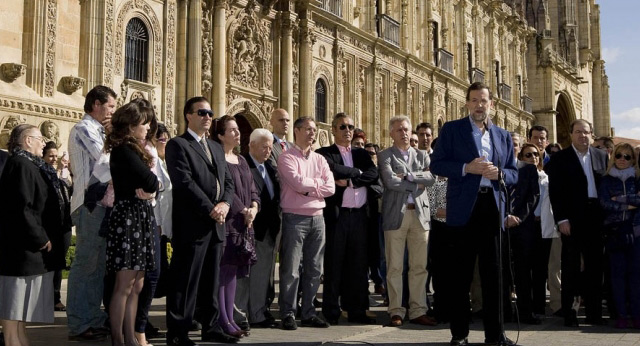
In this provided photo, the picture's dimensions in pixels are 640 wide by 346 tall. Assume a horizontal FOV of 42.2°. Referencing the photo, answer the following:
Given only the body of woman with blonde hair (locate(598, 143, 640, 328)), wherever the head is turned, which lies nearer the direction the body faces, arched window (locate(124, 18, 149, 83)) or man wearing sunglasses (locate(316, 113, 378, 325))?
the man wearing sunglasses

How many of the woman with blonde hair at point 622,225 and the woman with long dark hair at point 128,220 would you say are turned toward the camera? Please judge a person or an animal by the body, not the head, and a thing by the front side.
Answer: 1

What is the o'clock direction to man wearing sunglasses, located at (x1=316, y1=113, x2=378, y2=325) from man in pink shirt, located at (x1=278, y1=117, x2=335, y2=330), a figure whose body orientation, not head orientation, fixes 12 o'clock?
The man wearing sunglasses is roughly at 9 o'clock from the man in pink shirt.

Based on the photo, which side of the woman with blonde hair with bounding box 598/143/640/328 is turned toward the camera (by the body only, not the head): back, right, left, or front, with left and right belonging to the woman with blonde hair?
front

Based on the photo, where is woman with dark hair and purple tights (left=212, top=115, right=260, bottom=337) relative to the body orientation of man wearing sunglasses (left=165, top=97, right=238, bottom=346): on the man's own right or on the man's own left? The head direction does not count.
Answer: on the man's own left

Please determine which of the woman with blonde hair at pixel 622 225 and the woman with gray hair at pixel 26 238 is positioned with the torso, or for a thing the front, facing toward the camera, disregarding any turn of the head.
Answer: the woman with blonde hair at pixel 622 225

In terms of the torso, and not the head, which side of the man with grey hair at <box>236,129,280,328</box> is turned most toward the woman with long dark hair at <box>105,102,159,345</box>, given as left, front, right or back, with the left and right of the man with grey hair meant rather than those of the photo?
right

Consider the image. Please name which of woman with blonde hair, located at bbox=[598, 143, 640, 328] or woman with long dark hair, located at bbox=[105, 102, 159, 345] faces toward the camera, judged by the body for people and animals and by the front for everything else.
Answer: the woman with blonde hair

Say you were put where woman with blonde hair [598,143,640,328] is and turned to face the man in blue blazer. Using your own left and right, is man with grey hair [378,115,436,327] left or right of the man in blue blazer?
right

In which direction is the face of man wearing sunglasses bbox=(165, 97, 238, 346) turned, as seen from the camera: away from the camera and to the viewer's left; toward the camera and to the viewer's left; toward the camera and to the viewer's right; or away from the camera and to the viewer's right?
toward the camera and to the viewer's right

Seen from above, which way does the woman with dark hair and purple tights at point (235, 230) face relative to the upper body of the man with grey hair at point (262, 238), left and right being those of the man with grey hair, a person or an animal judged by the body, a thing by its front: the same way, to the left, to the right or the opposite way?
the same way

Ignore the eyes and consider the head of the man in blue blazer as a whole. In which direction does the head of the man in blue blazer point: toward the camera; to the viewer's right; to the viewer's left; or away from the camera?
toward the camera

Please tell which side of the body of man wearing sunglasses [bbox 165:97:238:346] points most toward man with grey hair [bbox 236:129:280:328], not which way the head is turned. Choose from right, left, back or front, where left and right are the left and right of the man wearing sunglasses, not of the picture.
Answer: left

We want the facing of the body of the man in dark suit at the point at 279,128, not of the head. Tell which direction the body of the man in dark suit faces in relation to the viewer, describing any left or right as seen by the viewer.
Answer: facing the viewer and to the right of the viewer

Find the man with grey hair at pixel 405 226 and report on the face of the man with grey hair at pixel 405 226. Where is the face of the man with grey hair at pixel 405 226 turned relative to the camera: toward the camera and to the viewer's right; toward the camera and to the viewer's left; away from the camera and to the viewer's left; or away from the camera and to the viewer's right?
toward the camera and to the viewer's right

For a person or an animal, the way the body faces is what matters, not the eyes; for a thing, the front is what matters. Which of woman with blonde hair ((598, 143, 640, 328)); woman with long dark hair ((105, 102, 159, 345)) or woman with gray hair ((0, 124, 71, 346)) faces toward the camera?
woman with blonde hair ((598, 143, 640, 328))

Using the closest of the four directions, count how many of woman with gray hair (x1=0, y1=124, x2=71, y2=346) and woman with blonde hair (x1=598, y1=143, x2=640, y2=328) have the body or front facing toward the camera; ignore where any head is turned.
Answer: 1

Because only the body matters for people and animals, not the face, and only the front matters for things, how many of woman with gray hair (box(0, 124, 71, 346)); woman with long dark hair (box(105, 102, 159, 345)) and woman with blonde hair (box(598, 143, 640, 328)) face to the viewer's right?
2

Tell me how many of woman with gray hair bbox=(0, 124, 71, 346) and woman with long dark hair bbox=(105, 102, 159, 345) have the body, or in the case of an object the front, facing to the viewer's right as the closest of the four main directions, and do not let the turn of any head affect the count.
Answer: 2
